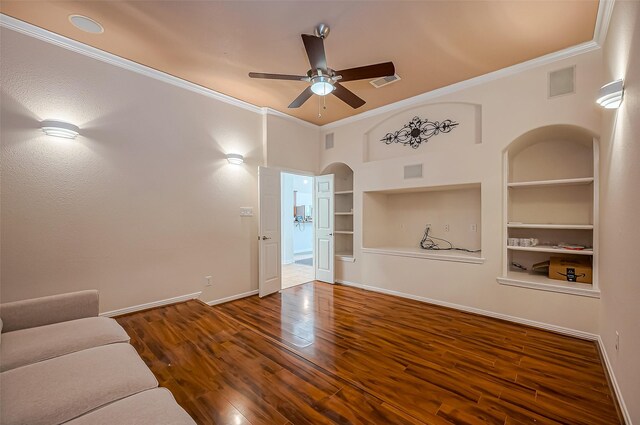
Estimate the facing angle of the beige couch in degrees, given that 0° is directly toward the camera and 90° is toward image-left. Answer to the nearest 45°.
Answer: approximately 270°

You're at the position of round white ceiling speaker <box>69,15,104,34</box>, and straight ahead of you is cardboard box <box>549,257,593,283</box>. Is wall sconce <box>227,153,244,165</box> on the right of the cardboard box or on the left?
left

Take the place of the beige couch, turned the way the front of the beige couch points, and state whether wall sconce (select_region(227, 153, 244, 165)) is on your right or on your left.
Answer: on your left

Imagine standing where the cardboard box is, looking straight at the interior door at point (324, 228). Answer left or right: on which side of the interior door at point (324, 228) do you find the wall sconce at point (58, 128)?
left

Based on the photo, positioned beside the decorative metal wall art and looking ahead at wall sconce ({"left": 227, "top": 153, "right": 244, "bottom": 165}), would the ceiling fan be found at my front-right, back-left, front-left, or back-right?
front-left

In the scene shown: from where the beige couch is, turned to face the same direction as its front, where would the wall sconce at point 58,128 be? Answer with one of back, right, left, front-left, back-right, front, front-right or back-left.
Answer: left

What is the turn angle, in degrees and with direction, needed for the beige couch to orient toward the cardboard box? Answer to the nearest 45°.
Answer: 0° — it already faces it

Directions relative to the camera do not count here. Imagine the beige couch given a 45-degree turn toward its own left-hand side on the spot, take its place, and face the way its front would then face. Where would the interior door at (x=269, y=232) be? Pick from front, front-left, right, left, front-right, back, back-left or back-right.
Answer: front
